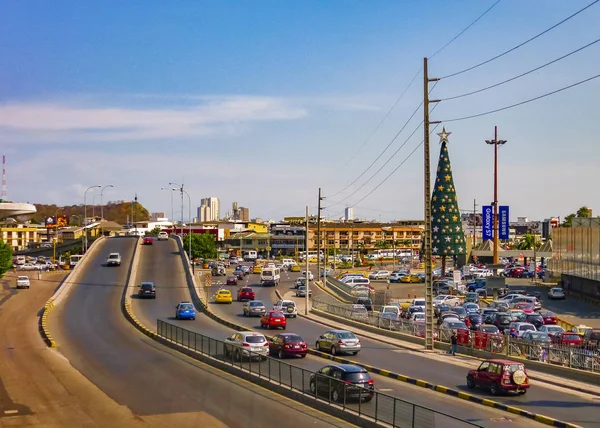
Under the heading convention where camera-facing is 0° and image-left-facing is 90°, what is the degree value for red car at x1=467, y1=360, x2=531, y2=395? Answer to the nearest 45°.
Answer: approximately 135°

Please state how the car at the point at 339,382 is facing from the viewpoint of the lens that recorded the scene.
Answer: facing away from the viewer and to the left of the viewer

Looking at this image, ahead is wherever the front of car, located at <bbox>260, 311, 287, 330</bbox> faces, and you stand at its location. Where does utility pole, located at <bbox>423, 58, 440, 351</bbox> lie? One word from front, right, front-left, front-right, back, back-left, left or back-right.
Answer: back

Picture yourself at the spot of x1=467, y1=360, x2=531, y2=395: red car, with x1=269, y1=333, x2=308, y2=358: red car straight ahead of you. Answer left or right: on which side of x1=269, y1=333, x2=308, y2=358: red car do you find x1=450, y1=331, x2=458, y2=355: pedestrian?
right

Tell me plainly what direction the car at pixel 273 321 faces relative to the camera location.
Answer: facing away from the viewer and to the left of the viewer

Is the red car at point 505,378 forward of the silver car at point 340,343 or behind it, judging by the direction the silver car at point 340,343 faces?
behind

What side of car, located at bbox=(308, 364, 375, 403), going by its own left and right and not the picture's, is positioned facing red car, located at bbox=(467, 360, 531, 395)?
right

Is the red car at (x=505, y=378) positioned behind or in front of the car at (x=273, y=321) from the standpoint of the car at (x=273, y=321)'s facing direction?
behind

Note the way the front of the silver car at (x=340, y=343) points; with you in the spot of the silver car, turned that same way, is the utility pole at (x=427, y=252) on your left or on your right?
on your right

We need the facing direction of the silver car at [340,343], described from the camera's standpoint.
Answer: facing away from the viewer and to the left of the viewer

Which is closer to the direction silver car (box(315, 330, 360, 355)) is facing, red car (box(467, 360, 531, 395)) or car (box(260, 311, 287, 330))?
the car
